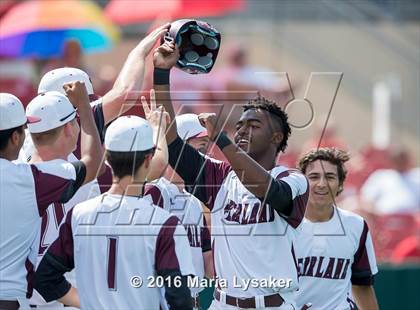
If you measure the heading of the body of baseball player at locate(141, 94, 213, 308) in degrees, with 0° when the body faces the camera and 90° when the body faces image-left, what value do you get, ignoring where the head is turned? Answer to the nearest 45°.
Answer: approximately 315°

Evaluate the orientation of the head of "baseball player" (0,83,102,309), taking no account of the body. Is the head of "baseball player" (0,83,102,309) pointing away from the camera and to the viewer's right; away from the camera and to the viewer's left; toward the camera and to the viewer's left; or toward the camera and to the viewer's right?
away from the camera and to the viewer's right

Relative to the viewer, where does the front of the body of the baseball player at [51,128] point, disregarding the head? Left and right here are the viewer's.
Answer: facing away from the viewer and to the right of the viewer

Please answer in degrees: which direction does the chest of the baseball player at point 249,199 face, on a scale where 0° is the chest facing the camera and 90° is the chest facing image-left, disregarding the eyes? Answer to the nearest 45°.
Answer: approximately 45°

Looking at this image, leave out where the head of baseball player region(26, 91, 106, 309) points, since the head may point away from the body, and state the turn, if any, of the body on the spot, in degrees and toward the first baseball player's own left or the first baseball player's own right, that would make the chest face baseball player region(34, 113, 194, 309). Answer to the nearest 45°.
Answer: approximately 90° to the first baseball player's own right

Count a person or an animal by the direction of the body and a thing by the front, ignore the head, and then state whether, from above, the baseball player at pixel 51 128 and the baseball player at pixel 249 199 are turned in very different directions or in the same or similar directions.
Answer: very different directions

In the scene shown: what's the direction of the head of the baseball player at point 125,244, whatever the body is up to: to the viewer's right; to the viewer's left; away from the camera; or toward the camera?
away from the camera

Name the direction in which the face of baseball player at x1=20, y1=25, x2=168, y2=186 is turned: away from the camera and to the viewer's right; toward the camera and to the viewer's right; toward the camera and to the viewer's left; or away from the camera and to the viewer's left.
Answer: away from the camera and to the viewer's right

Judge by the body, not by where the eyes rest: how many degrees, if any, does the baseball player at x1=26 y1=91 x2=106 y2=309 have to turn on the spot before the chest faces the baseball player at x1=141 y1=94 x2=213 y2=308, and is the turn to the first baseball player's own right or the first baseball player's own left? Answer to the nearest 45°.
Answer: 0° — they already face them
